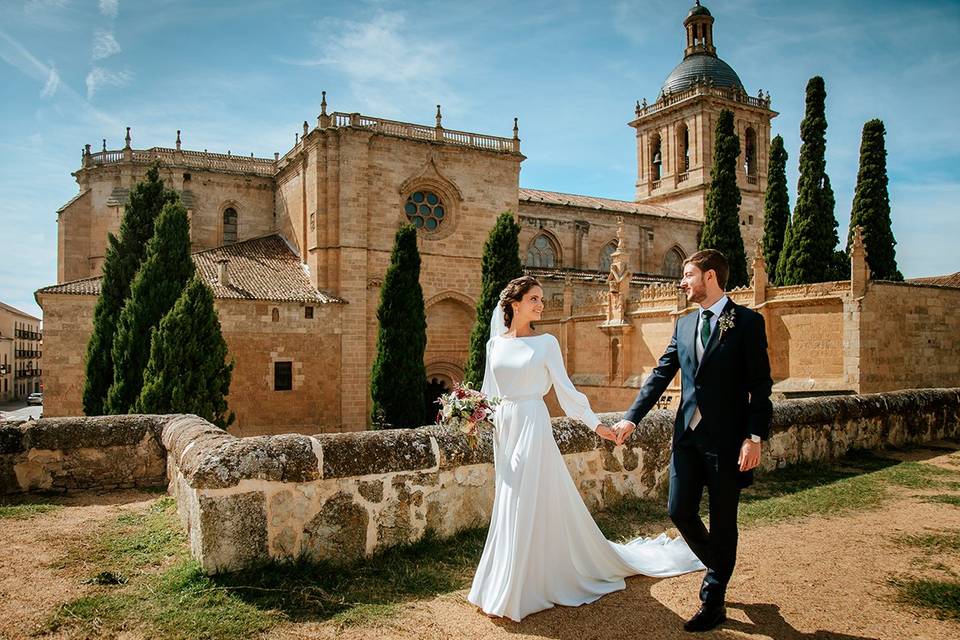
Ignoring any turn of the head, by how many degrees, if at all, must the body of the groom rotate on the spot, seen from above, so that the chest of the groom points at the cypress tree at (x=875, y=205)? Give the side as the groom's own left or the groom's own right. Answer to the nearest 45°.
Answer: approximately 135° to the groom's own right

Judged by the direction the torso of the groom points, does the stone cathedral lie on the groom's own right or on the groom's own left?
on the groom's own right

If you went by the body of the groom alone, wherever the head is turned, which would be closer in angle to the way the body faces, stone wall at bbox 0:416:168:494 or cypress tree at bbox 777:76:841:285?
the stone wall

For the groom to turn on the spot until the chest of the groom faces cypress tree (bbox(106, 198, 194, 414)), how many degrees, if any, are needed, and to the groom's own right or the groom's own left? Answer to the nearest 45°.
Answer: approximately 90° to the groom's own right

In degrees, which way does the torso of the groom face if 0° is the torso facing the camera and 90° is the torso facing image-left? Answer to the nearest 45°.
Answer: approximately 45°

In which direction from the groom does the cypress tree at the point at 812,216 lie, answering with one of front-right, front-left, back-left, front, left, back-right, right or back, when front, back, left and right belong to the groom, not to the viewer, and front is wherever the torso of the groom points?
back-right

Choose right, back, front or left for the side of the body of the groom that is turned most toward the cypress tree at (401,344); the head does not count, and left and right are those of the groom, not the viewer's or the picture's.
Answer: right

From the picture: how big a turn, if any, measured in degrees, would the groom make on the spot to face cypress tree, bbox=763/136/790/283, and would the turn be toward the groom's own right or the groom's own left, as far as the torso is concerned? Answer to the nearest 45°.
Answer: approximately 135° to the groom's own right

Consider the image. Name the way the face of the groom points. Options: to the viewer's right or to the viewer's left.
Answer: to the viewer's left
